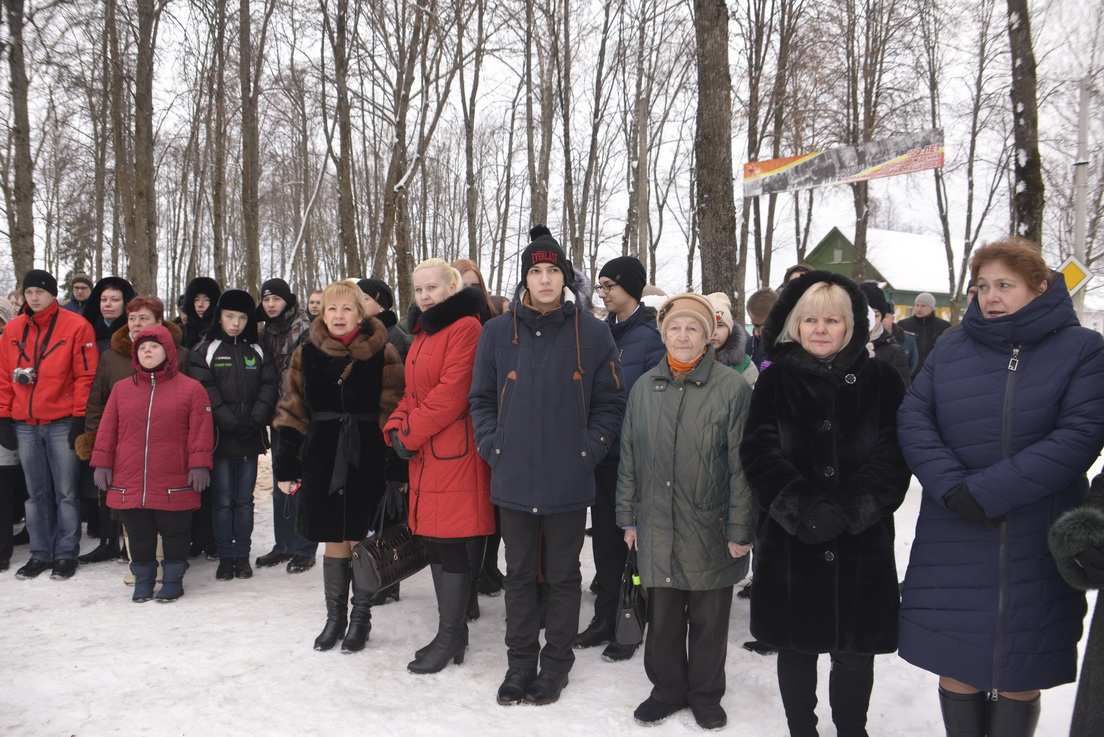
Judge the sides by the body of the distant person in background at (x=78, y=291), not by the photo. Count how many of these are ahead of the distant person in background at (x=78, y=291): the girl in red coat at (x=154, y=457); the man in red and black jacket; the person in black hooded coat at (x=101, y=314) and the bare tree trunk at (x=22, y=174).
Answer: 3

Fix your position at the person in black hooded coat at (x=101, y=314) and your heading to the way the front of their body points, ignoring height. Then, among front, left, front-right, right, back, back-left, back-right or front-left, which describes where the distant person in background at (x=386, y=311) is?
front-left

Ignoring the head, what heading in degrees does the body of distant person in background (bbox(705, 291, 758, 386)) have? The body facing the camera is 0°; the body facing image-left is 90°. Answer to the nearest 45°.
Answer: approximately 45°

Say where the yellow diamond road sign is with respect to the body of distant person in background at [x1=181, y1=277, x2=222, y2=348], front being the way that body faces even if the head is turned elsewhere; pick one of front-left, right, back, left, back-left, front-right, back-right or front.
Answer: left

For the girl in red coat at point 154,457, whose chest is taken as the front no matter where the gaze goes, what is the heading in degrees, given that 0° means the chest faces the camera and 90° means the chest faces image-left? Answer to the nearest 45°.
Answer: approximately 0°

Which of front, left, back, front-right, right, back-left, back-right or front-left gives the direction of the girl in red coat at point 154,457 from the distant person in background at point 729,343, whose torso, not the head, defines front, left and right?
front-right

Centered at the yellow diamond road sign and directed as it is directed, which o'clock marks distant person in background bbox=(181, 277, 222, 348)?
The distant person in background is roughly at 1 o'clock from the yellow diamond road sign.
